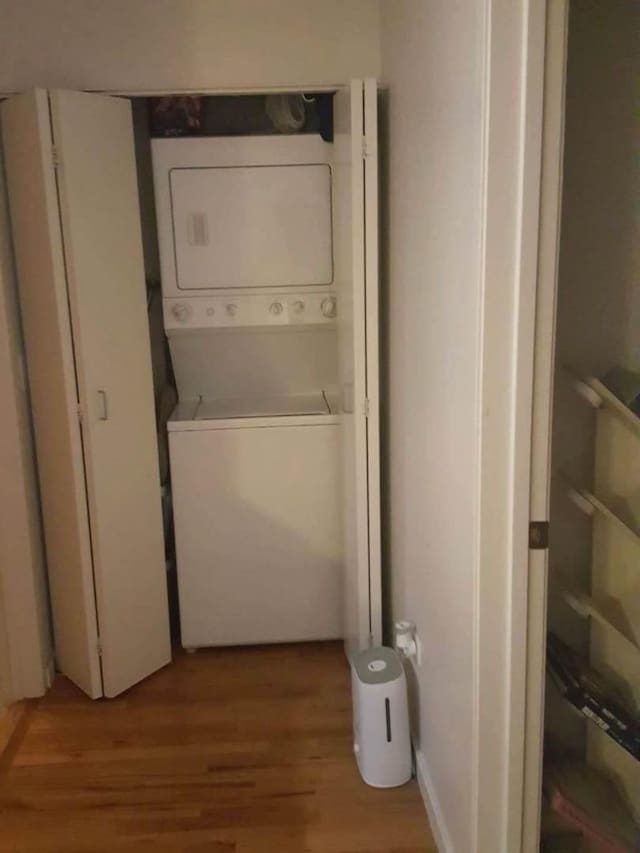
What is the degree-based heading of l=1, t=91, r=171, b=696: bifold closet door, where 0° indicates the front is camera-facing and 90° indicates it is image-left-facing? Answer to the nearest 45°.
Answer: approximately 315°

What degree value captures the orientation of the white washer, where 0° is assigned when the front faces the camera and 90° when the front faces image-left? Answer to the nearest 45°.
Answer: approximately 0°

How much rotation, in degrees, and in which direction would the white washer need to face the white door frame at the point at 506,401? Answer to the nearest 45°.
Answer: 0° — it already faces it

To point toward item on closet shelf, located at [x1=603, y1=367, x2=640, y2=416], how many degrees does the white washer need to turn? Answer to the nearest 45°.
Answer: approximately 45° to its left
